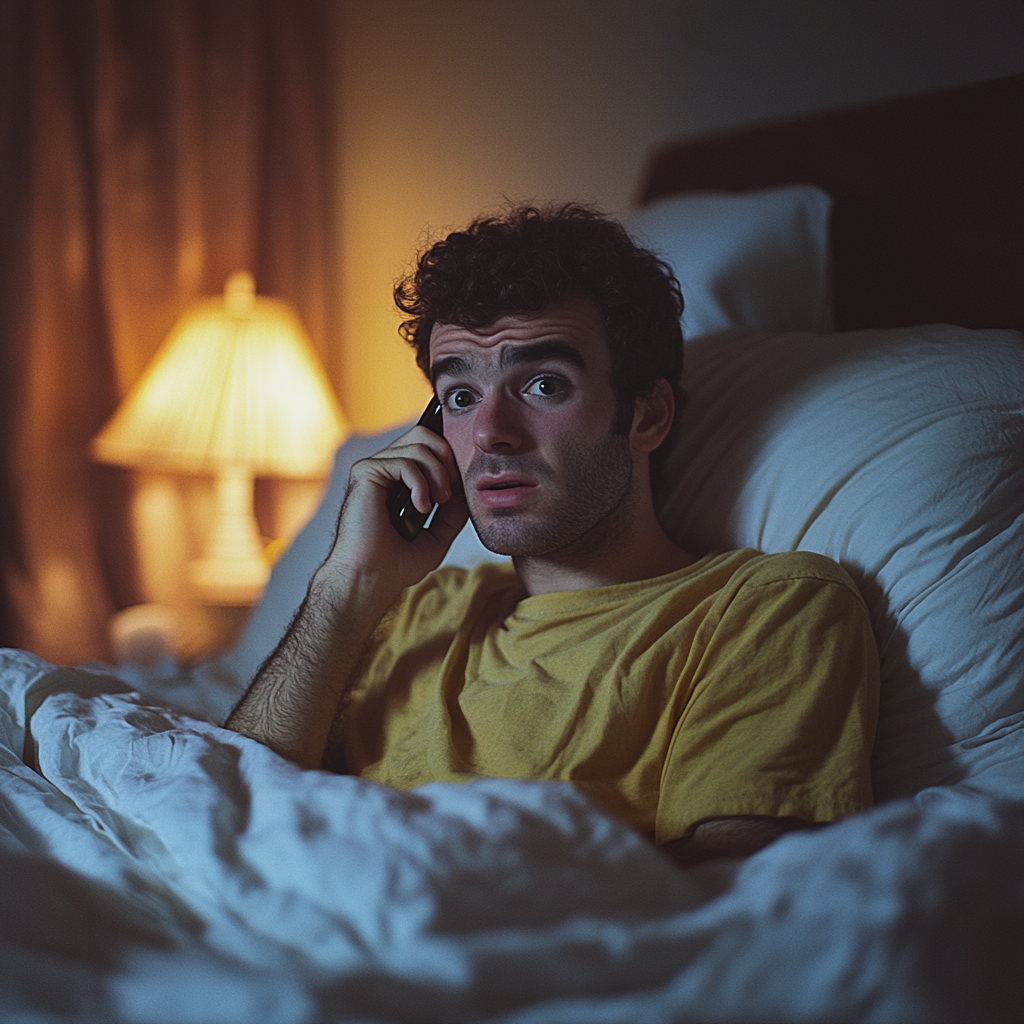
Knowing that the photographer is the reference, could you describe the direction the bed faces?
facing the viewer and to the left of the viewer

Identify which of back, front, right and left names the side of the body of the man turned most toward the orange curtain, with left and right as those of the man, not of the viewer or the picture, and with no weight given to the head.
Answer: right

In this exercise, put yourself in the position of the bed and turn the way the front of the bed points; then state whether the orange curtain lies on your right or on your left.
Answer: on your right
